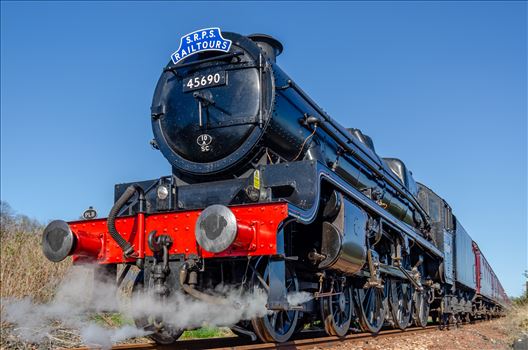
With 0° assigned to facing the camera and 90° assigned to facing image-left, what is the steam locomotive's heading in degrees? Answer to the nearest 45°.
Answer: approximately 45°
